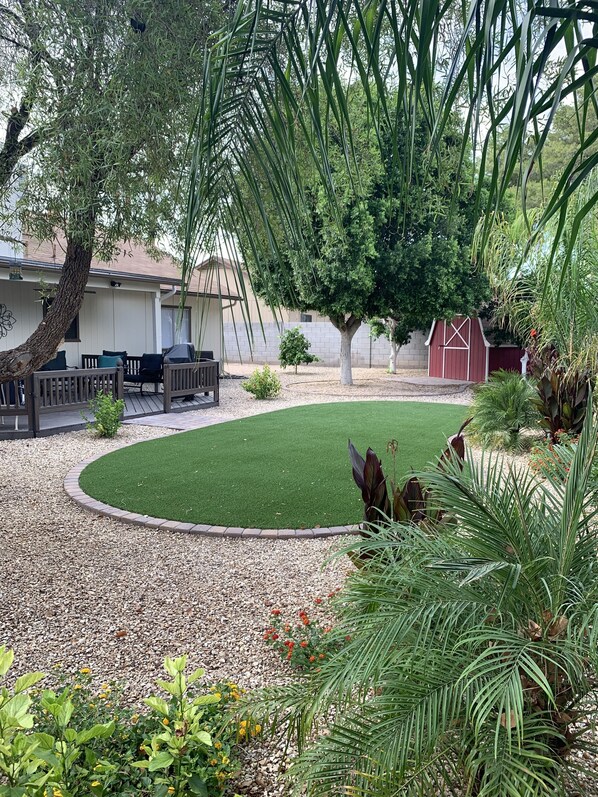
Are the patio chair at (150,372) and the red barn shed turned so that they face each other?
no

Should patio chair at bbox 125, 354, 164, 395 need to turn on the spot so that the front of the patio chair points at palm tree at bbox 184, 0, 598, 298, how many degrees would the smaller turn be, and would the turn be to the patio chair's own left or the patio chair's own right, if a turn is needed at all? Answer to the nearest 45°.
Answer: approximately 45° to the patio chair's own left

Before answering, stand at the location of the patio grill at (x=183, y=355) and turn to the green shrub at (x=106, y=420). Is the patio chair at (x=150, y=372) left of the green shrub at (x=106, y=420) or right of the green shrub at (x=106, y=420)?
right

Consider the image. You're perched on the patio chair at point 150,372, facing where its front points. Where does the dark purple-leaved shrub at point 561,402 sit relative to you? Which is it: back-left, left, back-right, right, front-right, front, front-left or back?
left

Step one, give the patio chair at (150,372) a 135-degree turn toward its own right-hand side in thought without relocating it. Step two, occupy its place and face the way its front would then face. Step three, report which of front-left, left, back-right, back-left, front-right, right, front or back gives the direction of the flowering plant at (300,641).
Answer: back

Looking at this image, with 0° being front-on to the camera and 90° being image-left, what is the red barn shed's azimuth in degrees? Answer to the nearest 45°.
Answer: approximately 45°

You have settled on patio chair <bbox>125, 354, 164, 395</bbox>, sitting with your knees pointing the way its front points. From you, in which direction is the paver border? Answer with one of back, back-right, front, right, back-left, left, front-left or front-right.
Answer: front-left

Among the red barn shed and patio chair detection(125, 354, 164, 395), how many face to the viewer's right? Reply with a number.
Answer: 0

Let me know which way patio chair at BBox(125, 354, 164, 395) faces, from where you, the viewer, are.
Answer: facing the viewer and to the left of the viewer

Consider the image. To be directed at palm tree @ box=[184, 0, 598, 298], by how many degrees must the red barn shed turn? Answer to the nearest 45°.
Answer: approximately 45° to its left

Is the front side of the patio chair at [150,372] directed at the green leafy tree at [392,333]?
no

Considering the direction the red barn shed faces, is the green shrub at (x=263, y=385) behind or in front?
in front

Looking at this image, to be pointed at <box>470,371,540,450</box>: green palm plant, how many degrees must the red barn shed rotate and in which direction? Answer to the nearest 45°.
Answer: approximately 45° to its left

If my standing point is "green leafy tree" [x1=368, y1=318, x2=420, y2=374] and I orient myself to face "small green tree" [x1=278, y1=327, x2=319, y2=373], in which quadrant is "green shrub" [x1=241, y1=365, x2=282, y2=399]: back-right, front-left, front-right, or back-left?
front-left

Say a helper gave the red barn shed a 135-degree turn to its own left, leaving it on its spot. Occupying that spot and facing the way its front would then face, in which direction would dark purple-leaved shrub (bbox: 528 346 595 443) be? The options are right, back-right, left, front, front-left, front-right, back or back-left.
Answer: right
